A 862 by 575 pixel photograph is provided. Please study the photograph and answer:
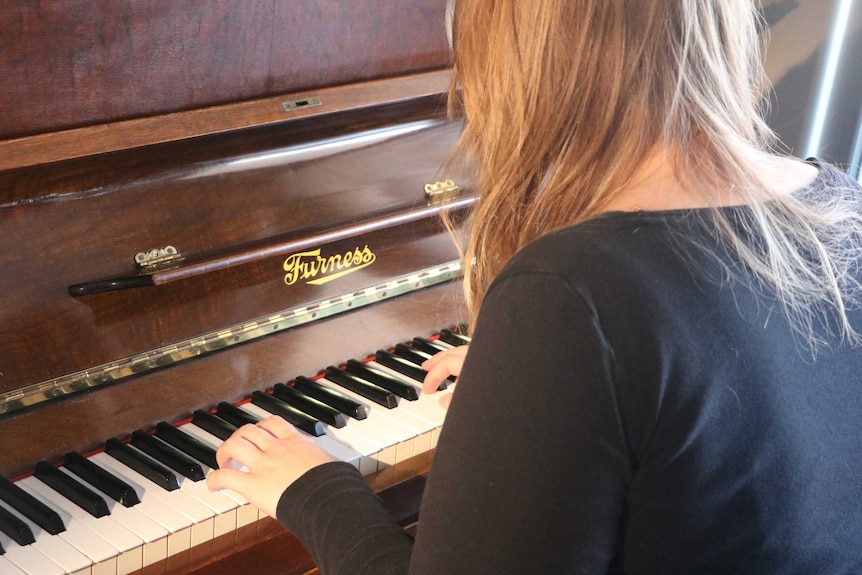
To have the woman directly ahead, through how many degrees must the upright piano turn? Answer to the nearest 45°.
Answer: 0° — it already faces them

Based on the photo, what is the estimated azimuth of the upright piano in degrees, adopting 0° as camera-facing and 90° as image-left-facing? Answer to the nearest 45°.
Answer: approximately 315°

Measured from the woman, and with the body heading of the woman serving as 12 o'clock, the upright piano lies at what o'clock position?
The upright piano is roughly at 12 o'clock from the woman.

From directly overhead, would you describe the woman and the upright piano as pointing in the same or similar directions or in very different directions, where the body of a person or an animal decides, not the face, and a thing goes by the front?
very different directions

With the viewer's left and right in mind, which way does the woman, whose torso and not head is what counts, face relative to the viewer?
facing away from the viewer and to the left of the viewer

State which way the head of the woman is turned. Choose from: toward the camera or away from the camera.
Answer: away from the camera
